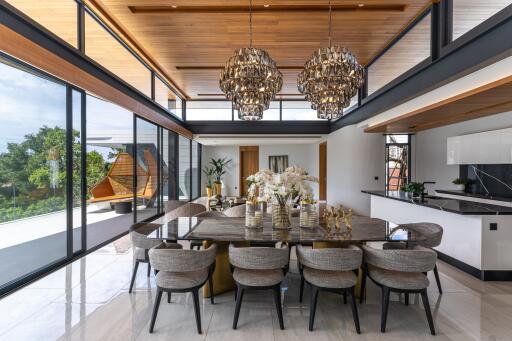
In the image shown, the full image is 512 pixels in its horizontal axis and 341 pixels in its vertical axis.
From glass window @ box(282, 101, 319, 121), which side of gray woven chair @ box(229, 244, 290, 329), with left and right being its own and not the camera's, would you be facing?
front

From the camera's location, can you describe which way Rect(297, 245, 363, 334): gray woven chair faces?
facing away from the viewer

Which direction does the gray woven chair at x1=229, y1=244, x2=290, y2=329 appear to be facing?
away from the camera

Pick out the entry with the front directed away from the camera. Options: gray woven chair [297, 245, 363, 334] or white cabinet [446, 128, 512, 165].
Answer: the gray woven chair

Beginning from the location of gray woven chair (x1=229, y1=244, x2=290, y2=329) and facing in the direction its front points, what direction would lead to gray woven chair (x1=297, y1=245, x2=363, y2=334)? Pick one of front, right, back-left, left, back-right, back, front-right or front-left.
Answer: right

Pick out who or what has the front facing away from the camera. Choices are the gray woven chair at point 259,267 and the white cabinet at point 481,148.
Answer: the gray woven chair

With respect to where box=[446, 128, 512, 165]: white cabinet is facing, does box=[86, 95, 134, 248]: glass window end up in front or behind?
in front

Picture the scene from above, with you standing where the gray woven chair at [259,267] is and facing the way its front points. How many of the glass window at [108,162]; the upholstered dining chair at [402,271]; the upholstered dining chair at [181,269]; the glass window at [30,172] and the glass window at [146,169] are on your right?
1

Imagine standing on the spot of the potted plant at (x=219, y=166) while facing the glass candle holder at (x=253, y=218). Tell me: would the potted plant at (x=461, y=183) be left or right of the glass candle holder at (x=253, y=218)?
left

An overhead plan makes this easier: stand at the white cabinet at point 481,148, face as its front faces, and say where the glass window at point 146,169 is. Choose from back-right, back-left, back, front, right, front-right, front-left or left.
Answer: front

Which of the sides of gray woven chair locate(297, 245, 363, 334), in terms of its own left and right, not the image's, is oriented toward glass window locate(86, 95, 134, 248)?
left

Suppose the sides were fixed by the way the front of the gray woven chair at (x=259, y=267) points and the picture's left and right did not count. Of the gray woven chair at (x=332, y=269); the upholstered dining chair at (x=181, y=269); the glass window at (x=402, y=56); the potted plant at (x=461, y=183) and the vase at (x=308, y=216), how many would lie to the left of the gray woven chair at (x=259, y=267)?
1

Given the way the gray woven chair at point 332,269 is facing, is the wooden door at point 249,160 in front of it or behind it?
in front

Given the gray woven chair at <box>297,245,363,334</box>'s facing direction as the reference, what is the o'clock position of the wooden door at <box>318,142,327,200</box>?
The wooden door is roughly at 12 o'clock from the gray woven chair.

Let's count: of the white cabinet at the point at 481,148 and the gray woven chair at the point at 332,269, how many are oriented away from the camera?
1
